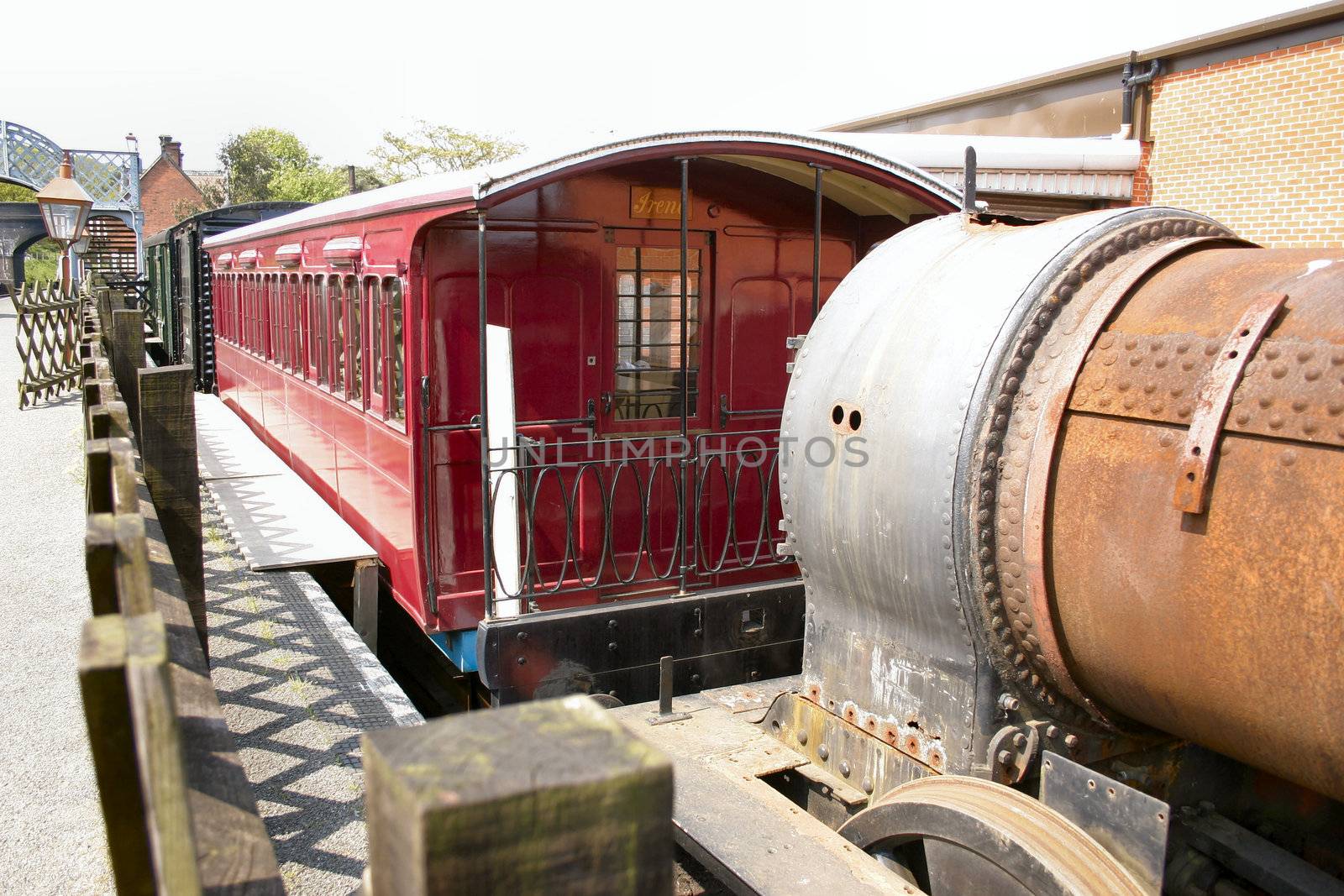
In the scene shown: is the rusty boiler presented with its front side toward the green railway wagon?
yes

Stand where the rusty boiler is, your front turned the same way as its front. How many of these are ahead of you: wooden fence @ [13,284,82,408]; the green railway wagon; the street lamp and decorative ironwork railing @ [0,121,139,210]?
4

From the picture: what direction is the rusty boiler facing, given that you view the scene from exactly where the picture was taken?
facing away from the viewer and to the left of the viewer

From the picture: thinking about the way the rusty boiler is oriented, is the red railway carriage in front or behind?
in front

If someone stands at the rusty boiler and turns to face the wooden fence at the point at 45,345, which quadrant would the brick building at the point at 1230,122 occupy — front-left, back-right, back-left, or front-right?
front-right

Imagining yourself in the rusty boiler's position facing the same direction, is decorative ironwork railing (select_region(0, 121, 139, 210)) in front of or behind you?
in front

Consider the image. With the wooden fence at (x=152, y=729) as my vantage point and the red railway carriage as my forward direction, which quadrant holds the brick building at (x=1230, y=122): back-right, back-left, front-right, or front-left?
front-right

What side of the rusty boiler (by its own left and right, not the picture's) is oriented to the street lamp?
front

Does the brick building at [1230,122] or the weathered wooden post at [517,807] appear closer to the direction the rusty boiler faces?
the brick building

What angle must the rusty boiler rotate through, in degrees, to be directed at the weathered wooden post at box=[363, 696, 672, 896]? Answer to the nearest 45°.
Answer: approximately 135° to its left

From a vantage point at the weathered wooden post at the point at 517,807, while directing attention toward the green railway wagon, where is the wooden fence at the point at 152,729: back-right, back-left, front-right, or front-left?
front-left

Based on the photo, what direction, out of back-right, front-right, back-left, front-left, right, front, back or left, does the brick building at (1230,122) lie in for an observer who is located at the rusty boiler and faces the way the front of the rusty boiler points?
front-right

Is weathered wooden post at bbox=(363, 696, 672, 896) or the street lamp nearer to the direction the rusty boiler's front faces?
the street lamp

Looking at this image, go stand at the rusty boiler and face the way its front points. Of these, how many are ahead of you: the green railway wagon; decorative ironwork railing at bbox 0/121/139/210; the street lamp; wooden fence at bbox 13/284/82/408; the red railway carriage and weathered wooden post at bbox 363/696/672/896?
5

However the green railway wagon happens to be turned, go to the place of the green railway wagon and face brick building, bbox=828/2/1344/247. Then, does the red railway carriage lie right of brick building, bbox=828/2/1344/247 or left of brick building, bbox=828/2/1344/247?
right

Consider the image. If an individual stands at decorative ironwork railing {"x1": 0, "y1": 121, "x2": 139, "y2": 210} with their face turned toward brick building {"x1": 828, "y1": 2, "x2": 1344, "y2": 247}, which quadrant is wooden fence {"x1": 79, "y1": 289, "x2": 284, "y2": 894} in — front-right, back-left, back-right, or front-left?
front-right
